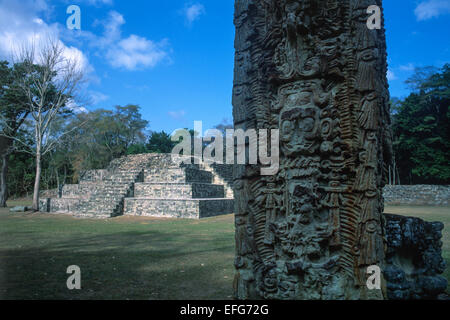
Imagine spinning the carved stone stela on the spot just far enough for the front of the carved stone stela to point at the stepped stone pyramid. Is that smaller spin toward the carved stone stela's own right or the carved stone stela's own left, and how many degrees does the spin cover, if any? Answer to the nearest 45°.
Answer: approximately 135° to the carved stone stela's own right

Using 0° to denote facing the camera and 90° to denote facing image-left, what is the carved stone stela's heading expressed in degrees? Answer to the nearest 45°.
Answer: approximately 0°

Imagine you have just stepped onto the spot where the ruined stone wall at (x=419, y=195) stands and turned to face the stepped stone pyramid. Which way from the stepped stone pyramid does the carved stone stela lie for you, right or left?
left

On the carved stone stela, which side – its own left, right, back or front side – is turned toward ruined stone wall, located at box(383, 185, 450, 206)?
back

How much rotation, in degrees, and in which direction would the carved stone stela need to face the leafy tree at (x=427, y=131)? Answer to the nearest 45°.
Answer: approximately 180°

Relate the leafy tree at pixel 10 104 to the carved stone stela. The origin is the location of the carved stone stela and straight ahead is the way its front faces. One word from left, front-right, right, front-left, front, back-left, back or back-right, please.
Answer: back-right

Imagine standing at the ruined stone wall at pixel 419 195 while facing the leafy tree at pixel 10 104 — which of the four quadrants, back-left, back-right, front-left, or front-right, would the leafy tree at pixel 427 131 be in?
back-right
